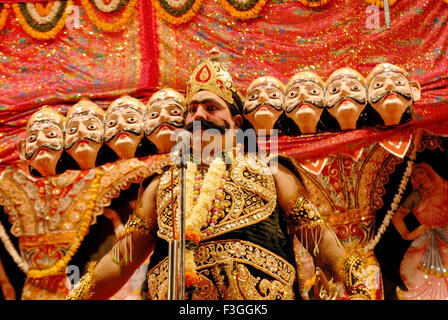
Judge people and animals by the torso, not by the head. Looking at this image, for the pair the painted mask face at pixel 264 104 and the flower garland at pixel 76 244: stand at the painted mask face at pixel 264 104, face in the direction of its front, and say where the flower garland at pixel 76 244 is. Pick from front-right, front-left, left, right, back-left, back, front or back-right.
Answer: back-right

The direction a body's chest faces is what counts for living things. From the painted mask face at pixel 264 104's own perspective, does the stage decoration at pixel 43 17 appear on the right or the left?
on its right

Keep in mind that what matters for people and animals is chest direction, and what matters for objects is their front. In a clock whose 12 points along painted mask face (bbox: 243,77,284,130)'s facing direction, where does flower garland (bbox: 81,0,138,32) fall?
The flower garland is roughly at 4 o'clock from the painted mask face.

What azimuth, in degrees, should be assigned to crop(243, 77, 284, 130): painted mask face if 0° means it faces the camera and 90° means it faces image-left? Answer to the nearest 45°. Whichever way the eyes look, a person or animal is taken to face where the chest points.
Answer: approximately 0°

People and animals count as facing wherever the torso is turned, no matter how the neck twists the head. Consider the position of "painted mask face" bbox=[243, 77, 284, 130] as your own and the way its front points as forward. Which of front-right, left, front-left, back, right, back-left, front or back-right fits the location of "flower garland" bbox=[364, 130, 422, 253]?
back-left

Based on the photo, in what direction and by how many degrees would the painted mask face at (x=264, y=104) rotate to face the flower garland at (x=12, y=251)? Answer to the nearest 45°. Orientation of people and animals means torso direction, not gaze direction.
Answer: approximately 135° to its right
